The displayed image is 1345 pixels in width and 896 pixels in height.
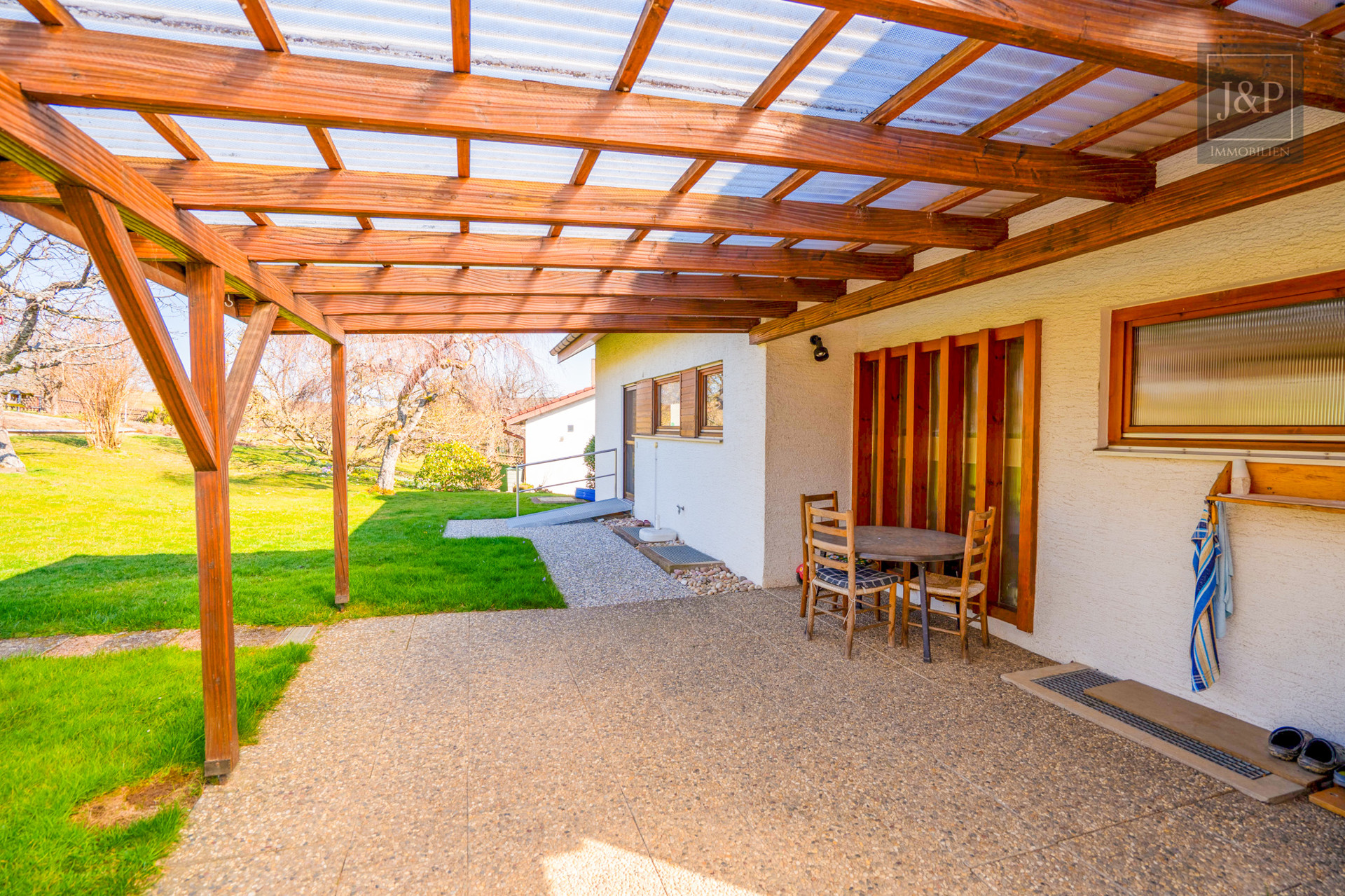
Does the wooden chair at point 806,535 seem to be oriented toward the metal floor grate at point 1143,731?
yes

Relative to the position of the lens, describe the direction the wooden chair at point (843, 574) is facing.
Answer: facing away from the viewer and to the right of the viewer

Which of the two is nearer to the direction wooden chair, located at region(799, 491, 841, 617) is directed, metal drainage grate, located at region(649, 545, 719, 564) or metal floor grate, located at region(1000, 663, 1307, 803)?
the metal floor grate

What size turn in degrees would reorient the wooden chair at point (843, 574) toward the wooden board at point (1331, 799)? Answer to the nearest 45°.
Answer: approximately 90° to its right

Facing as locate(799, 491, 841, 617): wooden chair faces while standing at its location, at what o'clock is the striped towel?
The striped towel is roughly at 12 o'clock from the wooden chair.

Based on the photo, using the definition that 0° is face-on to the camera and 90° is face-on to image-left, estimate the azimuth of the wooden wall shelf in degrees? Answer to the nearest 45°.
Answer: approximately 45°

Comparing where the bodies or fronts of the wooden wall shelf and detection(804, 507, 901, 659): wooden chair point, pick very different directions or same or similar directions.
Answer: very different directions

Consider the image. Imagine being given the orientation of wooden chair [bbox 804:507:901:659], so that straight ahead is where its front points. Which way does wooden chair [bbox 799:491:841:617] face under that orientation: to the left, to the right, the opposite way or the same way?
to the right

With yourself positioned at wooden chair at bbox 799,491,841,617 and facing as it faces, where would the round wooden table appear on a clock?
The round wooden table is roughly at 12 o'clock from the wooden chair.

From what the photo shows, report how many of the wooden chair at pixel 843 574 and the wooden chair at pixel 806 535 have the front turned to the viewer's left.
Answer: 0

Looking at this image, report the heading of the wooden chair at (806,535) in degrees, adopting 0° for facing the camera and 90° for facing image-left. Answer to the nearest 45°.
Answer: approximately 315°

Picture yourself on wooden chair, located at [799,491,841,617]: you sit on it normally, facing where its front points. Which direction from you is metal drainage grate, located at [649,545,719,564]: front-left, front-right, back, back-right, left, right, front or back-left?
back
